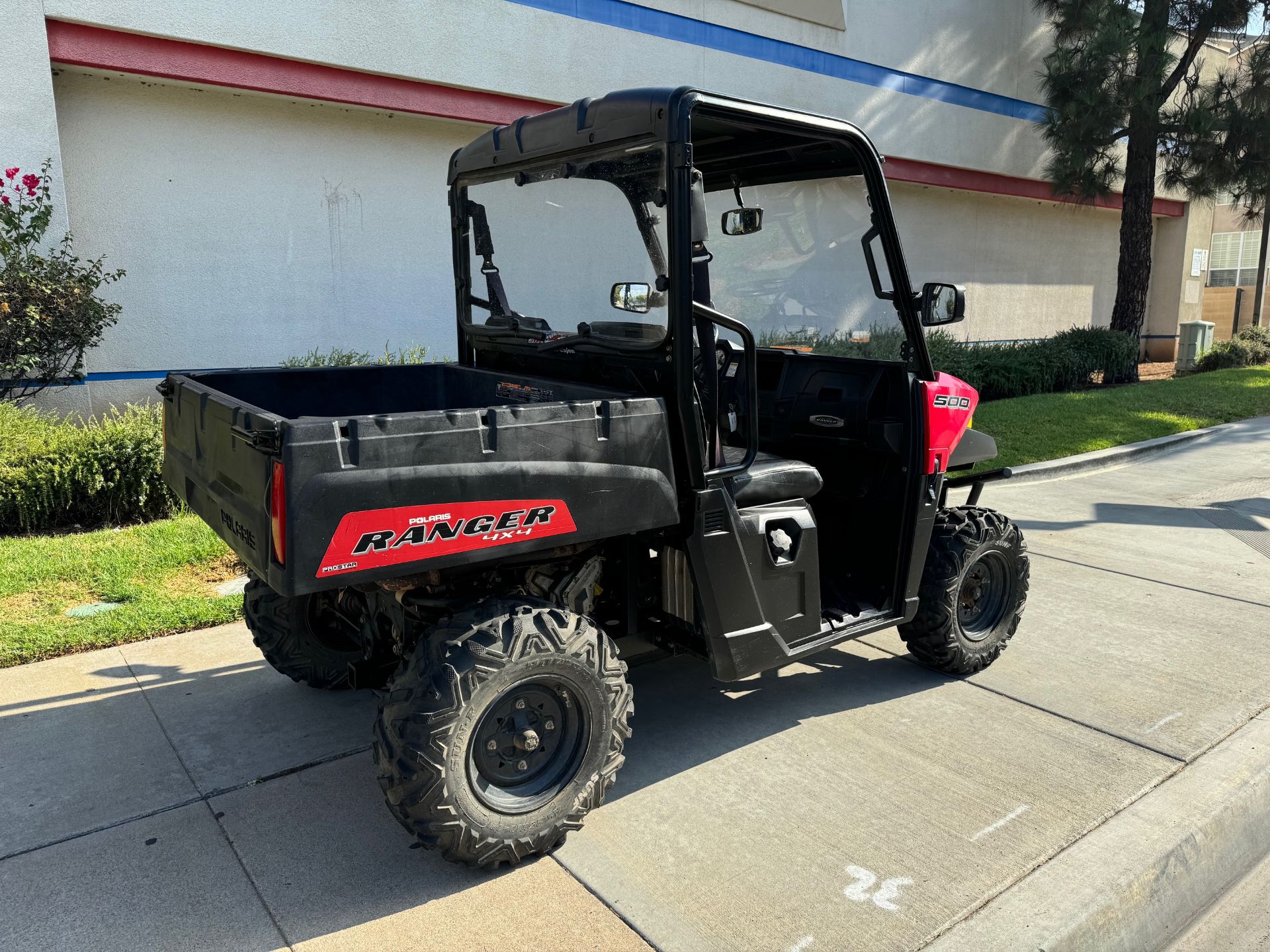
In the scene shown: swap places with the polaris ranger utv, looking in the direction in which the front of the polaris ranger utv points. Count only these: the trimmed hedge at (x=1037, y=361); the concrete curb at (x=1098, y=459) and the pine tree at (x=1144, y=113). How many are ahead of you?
3

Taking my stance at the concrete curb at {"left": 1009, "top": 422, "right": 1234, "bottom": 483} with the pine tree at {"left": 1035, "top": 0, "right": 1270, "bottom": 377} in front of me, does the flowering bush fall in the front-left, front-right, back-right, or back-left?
back-left

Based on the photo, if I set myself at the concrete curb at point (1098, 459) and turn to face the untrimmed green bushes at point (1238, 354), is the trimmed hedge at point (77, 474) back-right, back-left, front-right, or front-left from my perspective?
back-left

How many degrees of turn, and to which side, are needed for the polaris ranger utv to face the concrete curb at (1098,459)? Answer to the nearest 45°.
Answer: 0° — it already faces it

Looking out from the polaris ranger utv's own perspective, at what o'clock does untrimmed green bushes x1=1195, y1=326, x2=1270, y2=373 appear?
The untrimmed green bushes is roughly at 12 o'clock from the polaris ranger utv.

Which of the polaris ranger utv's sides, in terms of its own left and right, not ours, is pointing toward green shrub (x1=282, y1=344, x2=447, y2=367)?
left

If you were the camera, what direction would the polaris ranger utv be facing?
facing away from the viewer and to the right of the viewer

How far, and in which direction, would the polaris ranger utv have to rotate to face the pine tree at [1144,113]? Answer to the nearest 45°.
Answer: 0° — it already faces it

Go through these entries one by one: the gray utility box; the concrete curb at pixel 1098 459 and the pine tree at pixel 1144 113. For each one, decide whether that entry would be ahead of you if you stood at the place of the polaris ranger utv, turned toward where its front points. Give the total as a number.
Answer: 3

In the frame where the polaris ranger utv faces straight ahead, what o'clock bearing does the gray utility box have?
The gray utility box is roughly at 12 o'clock from the polaris ranger utv.
